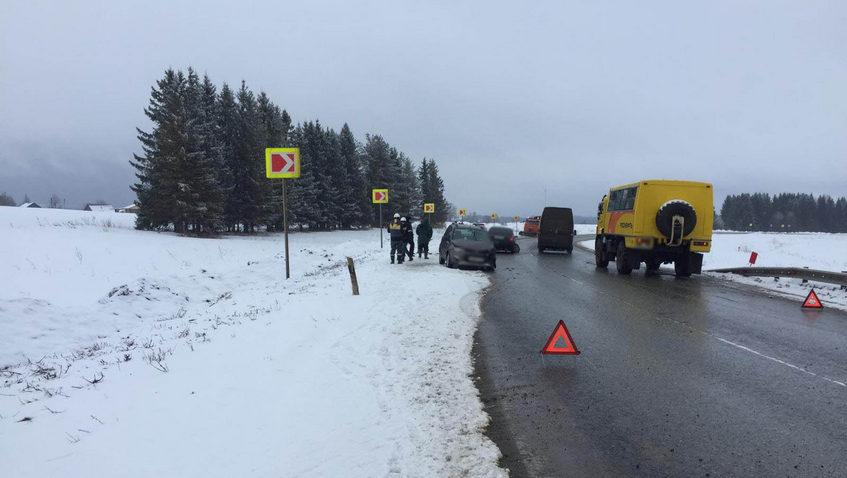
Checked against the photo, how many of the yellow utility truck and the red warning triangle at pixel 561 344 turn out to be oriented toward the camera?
1

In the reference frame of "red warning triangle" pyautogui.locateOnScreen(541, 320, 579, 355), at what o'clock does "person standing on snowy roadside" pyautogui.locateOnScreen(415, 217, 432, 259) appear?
The person standing on snowy roadside is roughly at 5 o'clock from the red warning triangle.

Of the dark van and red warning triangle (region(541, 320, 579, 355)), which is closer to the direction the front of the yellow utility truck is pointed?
the dark van

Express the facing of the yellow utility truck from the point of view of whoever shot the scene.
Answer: facing away from the viewer and to the left of the viewer

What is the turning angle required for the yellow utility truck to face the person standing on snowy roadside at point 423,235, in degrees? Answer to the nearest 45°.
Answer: approximately 45° to its left

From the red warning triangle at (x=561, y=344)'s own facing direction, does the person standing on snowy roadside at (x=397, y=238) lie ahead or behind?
behind

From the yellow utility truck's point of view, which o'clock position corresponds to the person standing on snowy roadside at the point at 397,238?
The person standing on snowy roadside is roughly at 10 o'clock from the yellow utility truck.

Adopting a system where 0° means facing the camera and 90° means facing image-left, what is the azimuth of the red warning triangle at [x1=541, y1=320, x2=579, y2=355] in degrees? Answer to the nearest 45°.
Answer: approximately 0°

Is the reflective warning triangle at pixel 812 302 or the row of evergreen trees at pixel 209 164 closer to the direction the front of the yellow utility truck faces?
the row of evergreen trees

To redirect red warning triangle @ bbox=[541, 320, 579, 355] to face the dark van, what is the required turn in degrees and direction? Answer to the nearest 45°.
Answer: approximately 180°

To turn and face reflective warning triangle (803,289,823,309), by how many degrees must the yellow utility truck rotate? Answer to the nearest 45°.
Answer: approximately 180°

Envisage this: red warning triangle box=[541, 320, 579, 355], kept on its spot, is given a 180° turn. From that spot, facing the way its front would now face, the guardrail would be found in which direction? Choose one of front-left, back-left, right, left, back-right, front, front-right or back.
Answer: front-right

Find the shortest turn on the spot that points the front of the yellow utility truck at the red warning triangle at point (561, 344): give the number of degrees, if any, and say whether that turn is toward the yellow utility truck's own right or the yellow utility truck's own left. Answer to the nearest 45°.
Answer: approximately 135° to the yellow utility truck's own left

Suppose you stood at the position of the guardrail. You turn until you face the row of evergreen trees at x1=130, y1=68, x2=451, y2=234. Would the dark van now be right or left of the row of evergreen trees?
right
